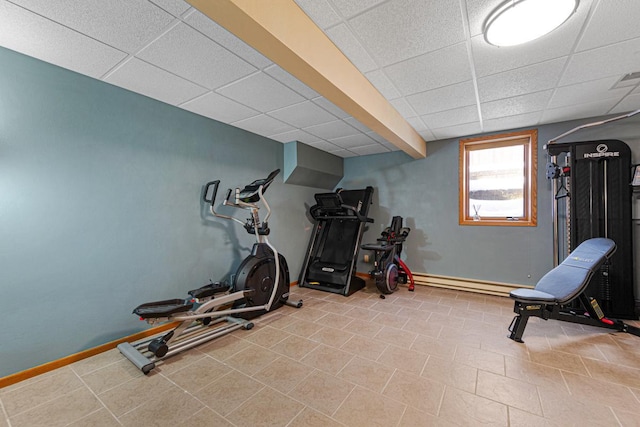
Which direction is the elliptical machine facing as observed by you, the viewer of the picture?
facing away from the viewer and to the right of the viewer

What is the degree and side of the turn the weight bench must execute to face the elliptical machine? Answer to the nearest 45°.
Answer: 0° — it already faces it

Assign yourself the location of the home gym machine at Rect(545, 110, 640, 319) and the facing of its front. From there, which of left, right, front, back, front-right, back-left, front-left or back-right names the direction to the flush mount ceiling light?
front-left

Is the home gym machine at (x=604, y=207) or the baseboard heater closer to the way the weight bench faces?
the baseboard heater

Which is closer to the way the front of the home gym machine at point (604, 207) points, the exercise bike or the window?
the exercise bike

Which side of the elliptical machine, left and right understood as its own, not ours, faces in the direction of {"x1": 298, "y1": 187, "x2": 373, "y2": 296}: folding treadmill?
front

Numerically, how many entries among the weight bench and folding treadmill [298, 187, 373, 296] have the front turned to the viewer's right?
0

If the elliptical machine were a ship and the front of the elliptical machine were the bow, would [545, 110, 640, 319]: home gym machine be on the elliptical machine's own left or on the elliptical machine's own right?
on the elliptical machine's own right
